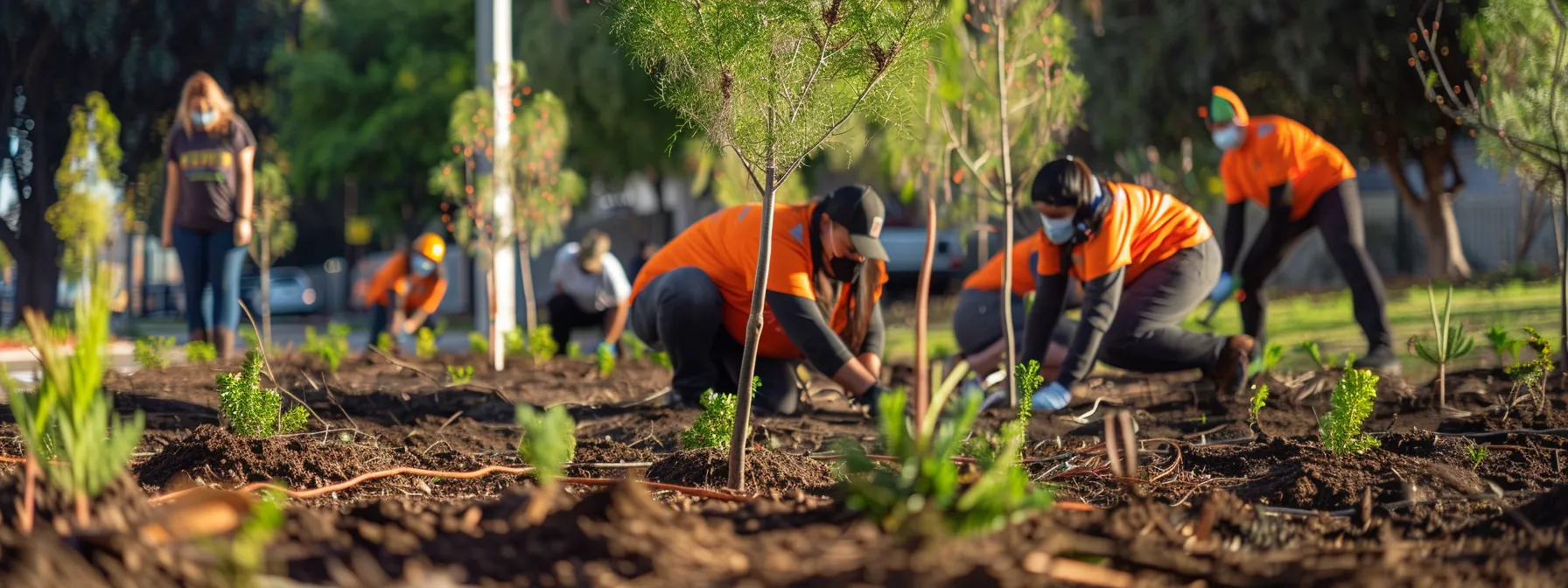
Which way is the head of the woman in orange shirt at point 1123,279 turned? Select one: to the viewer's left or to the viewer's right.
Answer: to the viewer's left

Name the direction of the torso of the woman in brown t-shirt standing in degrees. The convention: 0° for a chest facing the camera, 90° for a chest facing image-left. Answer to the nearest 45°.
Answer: approximately 0°

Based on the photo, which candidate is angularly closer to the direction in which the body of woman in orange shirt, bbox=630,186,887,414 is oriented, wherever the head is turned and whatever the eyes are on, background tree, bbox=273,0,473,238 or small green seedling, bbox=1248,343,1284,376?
the small green seedling

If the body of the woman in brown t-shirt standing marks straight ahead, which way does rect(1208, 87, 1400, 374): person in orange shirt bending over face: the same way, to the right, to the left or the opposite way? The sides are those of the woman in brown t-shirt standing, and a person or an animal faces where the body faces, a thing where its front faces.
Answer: to the right

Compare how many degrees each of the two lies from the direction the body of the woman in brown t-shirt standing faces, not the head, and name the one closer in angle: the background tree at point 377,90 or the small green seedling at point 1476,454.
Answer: the small green seedling

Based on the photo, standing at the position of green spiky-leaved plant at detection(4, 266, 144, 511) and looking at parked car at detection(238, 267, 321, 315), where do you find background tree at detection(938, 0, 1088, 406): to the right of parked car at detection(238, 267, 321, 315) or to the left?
right

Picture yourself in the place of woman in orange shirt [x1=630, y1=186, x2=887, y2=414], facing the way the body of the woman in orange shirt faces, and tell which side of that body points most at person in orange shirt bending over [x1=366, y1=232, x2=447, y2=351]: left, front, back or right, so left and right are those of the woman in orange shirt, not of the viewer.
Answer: back
